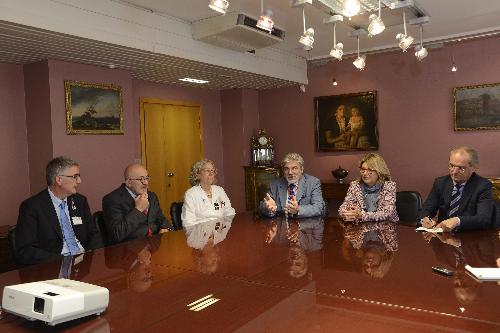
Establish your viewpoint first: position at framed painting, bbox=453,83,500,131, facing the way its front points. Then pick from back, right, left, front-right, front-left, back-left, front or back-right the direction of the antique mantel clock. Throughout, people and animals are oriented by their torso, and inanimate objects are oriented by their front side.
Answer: front-right

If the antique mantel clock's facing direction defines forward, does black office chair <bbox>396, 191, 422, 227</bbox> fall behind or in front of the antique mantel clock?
in front

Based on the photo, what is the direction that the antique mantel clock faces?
toward the camera

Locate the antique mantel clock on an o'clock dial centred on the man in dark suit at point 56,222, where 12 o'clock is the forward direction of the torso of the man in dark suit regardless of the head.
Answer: The antique mantel clock is roughly at 9 o'clock from the man in dark suit.

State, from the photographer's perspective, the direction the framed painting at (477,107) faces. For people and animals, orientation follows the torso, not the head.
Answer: facing the viewer and to the left of the viewer

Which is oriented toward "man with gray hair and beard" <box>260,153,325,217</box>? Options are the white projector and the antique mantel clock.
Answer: the antique mantel clock

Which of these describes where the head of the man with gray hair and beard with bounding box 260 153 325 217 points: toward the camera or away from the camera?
toward the camera

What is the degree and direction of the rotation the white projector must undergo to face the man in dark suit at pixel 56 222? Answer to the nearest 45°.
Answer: approximately 135° to its right

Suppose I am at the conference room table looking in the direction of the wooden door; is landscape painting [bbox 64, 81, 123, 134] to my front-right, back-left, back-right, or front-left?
front-left

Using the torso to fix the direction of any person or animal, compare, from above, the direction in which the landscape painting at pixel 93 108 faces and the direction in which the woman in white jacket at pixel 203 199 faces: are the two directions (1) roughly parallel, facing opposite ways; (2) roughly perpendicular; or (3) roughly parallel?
roughly parallel

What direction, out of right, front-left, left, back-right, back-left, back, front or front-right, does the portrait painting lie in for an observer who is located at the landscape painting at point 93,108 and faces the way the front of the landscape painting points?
front-left

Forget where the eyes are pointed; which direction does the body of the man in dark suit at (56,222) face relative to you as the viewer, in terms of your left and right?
facing the viewer and to the right of the viewer

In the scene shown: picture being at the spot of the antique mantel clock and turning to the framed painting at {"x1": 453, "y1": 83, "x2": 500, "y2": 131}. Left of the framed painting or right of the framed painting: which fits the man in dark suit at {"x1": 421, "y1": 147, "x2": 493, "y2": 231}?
right

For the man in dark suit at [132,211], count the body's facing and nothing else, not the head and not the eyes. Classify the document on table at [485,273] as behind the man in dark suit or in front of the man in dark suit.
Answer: in front

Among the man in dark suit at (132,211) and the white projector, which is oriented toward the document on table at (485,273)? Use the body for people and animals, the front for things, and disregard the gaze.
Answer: the man in dark suit

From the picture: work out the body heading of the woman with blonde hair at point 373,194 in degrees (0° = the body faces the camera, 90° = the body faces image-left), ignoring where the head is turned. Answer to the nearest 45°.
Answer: approximately 45°

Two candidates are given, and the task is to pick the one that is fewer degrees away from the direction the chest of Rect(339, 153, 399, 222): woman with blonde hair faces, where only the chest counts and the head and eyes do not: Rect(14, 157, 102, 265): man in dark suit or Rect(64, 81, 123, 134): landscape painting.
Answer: the man in dark suit

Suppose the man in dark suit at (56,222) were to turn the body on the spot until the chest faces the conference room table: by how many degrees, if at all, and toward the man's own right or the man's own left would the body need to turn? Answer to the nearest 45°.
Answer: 0° — they already face it

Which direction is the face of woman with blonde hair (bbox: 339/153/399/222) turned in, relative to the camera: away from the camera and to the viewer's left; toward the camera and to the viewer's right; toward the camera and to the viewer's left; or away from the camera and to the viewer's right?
toward the camera and to the viewer's left
